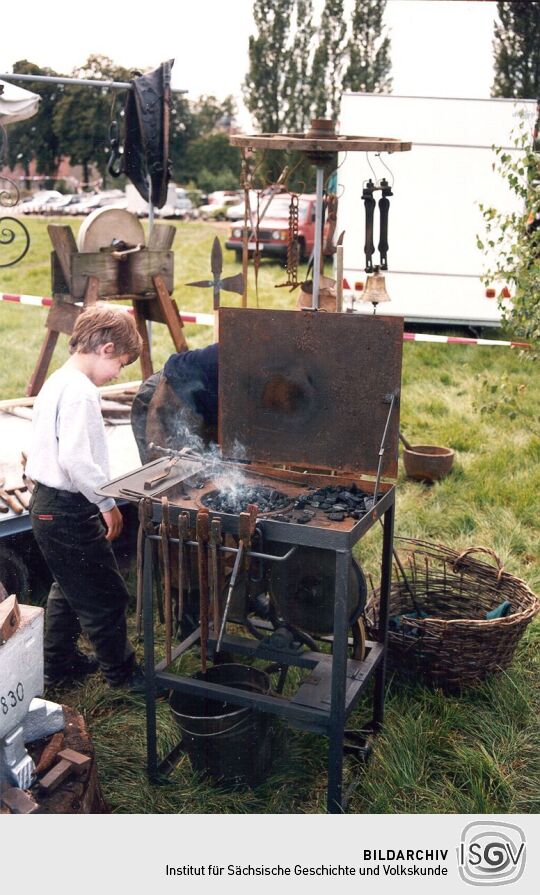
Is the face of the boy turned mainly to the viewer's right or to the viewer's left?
to the viewer's right

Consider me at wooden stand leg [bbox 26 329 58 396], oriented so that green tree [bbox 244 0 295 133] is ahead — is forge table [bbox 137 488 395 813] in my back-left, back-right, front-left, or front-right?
back-right

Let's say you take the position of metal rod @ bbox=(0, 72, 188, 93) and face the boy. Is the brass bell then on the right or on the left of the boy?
left
